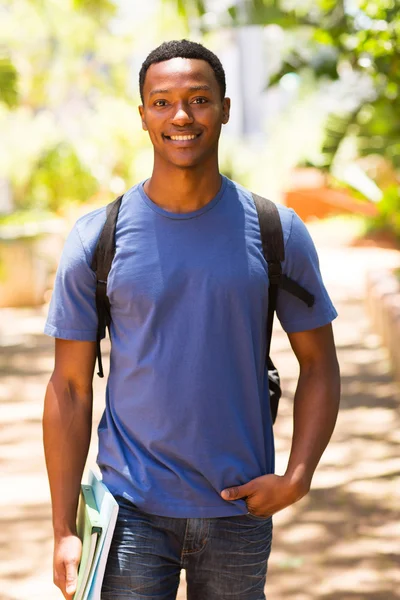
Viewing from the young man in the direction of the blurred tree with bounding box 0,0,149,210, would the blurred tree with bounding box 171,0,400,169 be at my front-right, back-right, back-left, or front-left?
front-right

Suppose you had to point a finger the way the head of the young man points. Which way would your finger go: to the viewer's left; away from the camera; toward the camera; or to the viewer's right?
toward the camera

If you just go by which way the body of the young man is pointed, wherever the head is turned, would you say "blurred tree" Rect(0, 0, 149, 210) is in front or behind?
behind

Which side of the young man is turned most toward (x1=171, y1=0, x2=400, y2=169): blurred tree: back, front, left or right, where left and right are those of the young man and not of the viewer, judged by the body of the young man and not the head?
back

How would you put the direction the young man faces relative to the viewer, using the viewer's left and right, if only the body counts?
facing the viewer
